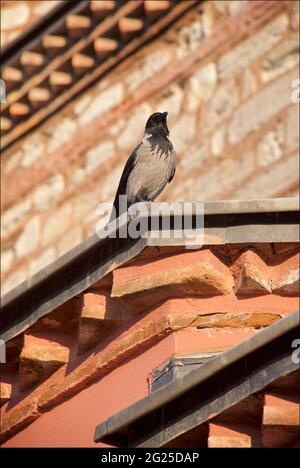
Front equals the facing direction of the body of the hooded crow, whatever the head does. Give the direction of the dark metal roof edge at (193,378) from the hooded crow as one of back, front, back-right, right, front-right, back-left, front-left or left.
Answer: front-right
